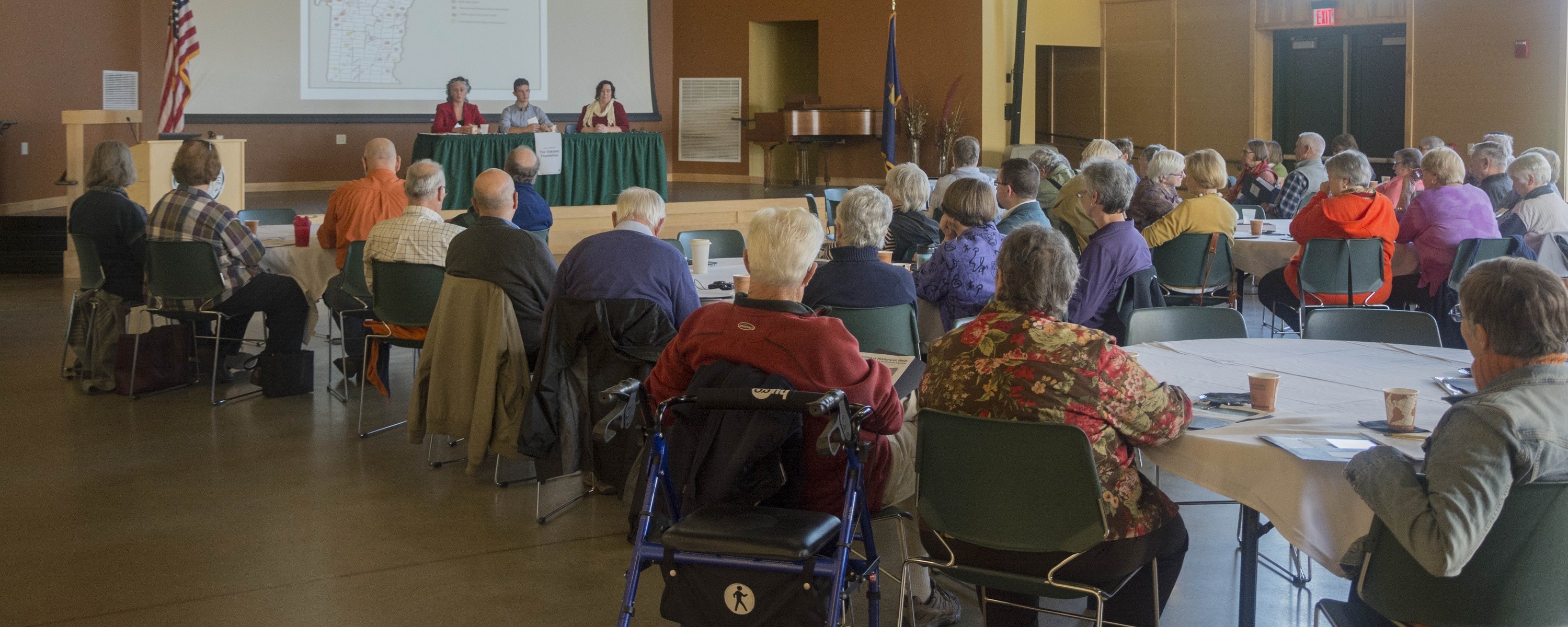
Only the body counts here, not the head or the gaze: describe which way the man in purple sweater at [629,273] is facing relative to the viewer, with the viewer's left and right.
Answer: facing away from the viewer

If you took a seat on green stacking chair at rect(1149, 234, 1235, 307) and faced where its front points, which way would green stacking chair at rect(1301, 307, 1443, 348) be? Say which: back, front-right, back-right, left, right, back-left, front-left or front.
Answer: back

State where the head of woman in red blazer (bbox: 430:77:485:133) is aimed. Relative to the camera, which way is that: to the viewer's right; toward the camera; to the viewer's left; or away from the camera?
toward the camera

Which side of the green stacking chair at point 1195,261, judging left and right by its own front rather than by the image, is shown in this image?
back

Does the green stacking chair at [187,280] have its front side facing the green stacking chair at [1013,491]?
no

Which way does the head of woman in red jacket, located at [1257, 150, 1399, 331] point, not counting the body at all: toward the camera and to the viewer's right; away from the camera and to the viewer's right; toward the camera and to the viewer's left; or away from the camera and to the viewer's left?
away from the camera and to the viewer's left

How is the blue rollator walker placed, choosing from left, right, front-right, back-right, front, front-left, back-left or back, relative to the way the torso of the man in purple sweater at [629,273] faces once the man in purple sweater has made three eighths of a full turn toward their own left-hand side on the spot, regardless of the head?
front-left

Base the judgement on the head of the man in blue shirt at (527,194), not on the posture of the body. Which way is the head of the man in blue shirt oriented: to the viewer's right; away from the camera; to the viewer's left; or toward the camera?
away from the camera

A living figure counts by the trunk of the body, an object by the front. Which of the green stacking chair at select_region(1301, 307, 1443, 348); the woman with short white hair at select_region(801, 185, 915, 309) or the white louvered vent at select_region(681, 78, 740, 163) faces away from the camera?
the woman with short white hair

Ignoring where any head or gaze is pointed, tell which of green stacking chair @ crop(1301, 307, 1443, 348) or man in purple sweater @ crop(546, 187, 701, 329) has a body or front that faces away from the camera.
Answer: the man in purple sweater

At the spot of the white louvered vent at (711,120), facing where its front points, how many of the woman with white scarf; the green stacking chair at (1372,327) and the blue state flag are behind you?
0

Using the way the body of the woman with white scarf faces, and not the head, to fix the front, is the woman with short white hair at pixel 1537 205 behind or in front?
in front

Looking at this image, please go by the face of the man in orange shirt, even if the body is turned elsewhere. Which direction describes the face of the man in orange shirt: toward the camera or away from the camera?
away from the camera

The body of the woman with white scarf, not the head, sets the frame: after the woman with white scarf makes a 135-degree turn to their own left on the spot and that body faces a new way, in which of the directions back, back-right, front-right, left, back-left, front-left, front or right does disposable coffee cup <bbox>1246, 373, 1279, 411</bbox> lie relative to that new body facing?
back-right
